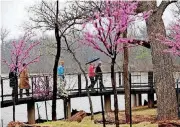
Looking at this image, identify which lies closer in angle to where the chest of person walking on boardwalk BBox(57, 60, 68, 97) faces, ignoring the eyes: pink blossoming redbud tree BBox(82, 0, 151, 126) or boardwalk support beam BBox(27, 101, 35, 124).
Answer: the pink blossoming redbud tree

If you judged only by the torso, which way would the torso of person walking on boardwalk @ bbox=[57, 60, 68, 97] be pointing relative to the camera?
to the viewer's right

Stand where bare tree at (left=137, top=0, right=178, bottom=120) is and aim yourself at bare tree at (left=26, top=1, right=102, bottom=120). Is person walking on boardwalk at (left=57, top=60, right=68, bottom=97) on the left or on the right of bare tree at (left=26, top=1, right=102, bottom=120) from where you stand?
right

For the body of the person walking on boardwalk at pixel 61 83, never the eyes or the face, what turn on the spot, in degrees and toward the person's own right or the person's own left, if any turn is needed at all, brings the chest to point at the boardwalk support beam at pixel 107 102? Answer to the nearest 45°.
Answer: approximately 45° to the person's own left

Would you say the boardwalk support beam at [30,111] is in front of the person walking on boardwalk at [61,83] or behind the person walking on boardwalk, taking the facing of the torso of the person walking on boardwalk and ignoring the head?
behind

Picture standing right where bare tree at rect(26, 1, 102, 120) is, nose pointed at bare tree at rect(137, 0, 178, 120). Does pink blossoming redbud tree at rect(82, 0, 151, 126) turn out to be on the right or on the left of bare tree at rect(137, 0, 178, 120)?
right
